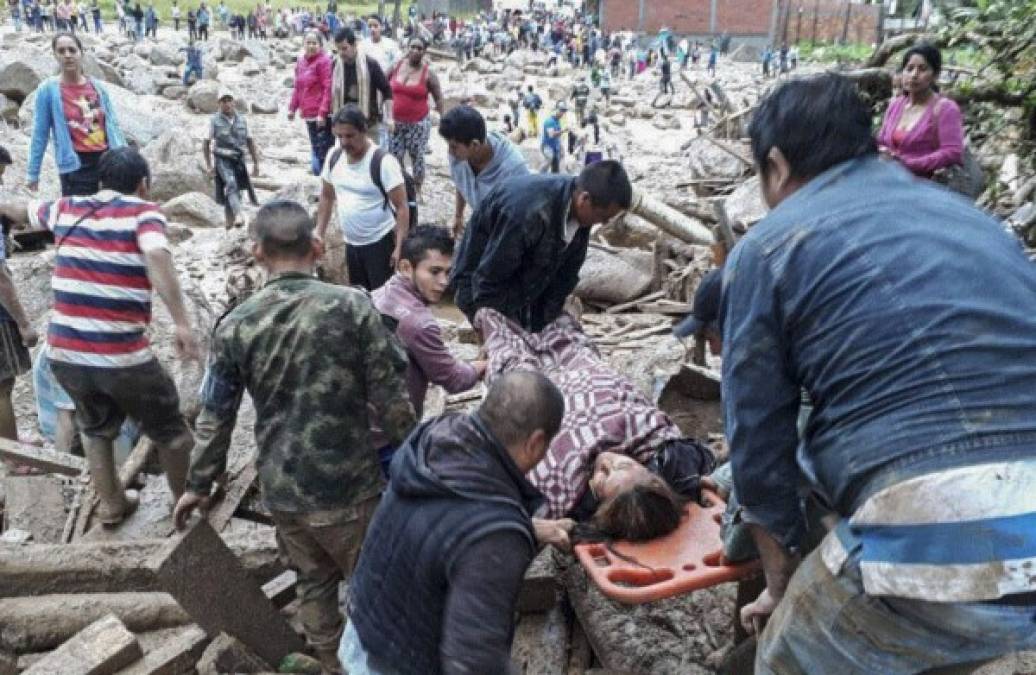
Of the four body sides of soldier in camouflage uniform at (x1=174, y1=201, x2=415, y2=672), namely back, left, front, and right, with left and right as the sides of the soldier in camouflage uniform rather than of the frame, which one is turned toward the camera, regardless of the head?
back

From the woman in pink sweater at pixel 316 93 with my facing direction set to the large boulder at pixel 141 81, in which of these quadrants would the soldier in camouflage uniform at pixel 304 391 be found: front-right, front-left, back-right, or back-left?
back-left

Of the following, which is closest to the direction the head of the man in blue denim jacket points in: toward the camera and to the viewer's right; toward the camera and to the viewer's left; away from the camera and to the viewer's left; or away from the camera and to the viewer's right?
away from the camera and to the viewer's left

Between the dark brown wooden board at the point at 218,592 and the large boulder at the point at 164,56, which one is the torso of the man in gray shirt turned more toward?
the dark brown wooden board

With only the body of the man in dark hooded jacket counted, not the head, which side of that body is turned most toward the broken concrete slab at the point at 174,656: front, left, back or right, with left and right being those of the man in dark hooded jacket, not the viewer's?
left

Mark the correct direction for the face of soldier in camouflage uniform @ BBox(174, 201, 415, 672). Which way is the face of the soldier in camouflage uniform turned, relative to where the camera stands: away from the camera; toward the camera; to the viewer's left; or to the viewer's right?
away from the camera

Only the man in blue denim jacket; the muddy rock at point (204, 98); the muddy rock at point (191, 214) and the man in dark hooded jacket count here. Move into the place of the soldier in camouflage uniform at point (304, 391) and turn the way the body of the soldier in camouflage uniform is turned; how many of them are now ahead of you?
2

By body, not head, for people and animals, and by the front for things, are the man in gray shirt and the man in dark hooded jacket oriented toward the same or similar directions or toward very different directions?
very different directions

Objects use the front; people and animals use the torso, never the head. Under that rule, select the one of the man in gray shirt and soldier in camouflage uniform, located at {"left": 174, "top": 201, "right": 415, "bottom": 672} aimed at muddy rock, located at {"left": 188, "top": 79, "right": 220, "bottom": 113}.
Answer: the soldier in camouflage uniform

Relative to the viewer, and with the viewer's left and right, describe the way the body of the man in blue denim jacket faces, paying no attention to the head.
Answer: facing away from the viewer and to the left of the viewer

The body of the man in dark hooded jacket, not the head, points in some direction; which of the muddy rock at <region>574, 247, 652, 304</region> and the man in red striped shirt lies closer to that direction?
the muddy rock

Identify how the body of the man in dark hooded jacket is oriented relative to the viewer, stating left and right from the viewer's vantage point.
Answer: facing away from the viewer and to the right of the viewer

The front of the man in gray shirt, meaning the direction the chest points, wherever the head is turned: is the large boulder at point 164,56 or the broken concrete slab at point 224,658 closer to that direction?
the broken concrete slab

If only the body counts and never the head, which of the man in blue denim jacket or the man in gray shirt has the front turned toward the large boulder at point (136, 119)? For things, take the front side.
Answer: the man in blue denim jacket

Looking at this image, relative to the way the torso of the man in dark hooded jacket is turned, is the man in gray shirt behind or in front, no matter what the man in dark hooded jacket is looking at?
in front

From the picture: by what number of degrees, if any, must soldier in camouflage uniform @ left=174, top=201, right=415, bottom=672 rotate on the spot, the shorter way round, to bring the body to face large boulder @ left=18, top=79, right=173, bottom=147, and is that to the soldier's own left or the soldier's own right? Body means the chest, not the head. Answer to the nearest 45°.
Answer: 0° — they already face it

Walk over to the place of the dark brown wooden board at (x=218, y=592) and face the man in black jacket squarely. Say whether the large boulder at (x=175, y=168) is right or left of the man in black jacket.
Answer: left

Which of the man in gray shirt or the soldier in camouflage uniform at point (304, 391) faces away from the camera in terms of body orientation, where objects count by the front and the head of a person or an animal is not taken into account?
the soldier in camouflage uniform

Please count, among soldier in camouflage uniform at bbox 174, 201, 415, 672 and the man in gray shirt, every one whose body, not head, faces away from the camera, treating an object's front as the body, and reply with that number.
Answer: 1
